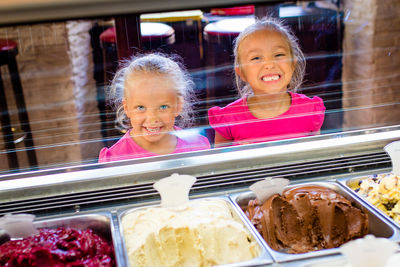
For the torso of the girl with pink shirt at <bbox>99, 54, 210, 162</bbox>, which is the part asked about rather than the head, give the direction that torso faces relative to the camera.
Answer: toward the camera

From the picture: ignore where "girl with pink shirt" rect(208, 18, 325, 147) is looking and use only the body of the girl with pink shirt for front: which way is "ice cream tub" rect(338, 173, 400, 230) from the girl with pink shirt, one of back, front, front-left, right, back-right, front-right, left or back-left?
front-left

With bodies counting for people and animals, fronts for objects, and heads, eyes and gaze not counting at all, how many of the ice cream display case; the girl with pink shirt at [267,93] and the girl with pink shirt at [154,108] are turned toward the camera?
2

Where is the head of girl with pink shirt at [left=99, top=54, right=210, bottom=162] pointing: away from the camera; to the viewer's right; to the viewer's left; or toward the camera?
toward the camera

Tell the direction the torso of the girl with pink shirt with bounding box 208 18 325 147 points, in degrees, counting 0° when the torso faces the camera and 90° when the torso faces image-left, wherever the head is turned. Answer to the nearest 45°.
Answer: approximately 0°

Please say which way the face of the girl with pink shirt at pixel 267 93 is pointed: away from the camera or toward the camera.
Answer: toward the camera

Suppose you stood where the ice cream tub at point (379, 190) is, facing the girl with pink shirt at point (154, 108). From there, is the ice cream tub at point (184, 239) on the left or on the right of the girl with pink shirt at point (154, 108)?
left

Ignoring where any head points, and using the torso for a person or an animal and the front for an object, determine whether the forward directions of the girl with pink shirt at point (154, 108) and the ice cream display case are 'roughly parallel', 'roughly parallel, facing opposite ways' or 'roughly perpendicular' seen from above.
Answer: roughly parallel, facing opposite ways

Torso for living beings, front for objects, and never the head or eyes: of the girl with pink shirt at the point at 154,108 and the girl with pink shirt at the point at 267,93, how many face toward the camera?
2

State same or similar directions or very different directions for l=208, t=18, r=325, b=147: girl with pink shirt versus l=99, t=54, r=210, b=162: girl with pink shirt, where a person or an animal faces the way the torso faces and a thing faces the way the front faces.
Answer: same or similar directions

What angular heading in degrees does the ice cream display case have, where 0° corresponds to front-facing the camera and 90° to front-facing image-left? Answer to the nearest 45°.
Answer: approximately 180°
